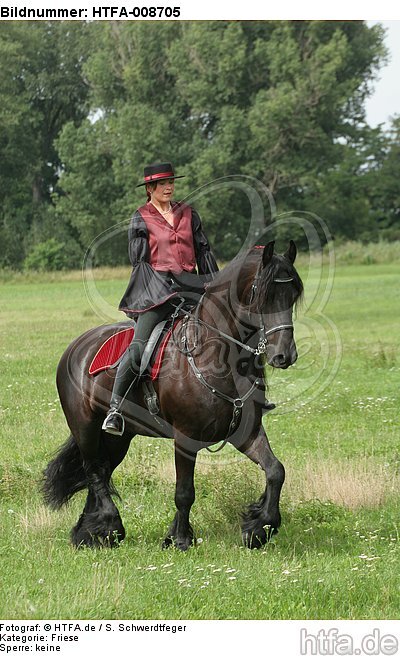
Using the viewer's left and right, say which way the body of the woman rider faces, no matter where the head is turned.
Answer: facing the viewer and to the right of the viewer
